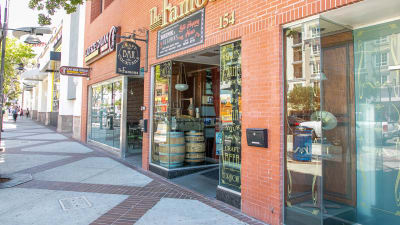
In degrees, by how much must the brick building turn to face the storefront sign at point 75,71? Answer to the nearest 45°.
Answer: approximately 90° to its right

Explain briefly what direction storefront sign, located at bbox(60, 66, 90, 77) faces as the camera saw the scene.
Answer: facing the viewer

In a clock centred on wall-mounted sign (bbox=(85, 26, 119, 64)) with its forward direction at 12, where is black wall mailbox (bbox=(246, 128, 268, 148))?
The black wall mailbox is roughly at 10 o'clock from the wall-mounted sign.

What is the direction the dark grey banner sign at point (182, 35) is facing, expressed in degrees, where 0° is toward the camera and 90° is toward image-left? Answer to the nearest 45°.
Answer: approximately 45°

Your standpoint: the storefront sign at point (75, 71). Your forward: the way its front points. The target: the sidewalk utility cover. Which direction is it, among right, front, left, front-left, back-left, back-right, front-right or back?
front

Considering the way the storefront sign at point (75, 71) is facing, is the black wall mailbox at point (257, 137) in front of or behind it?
in front

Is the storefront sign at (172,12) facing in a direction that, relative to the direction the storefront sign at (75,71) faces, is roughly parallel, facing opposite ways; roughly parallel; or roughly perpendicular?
roughly perpendicular

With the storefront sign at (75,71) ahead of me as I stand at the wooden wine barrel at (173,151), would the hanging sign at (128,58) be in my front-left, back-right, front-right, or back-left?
front-left

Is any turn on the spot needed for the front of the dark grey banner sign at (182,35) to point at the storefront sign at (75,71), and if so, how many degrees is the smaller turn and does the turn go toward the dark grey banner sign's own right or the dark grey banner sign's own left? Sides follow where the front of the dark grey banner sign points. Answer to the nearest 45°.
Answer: approximately 90° to the dark grey banner sign's own right

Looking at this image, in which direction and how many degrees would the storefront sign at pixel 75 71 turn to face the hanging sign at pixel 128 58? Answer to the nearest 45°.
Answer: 0° — it already faces it

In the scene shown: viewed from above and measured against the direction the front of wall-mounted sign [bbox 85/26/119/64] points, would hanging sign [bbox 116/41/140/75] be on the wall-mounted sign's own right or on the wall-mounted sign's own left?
on the wall-mounted sign's own left

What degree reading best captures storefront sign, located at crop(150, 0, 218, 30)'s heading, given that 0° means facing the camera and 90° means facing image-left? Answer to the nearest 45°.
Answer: approximately 45°

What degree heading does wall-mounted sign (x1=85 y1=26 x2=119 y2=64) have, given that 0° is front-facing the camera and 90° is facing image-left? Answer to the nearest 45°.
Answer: approximately 45°
